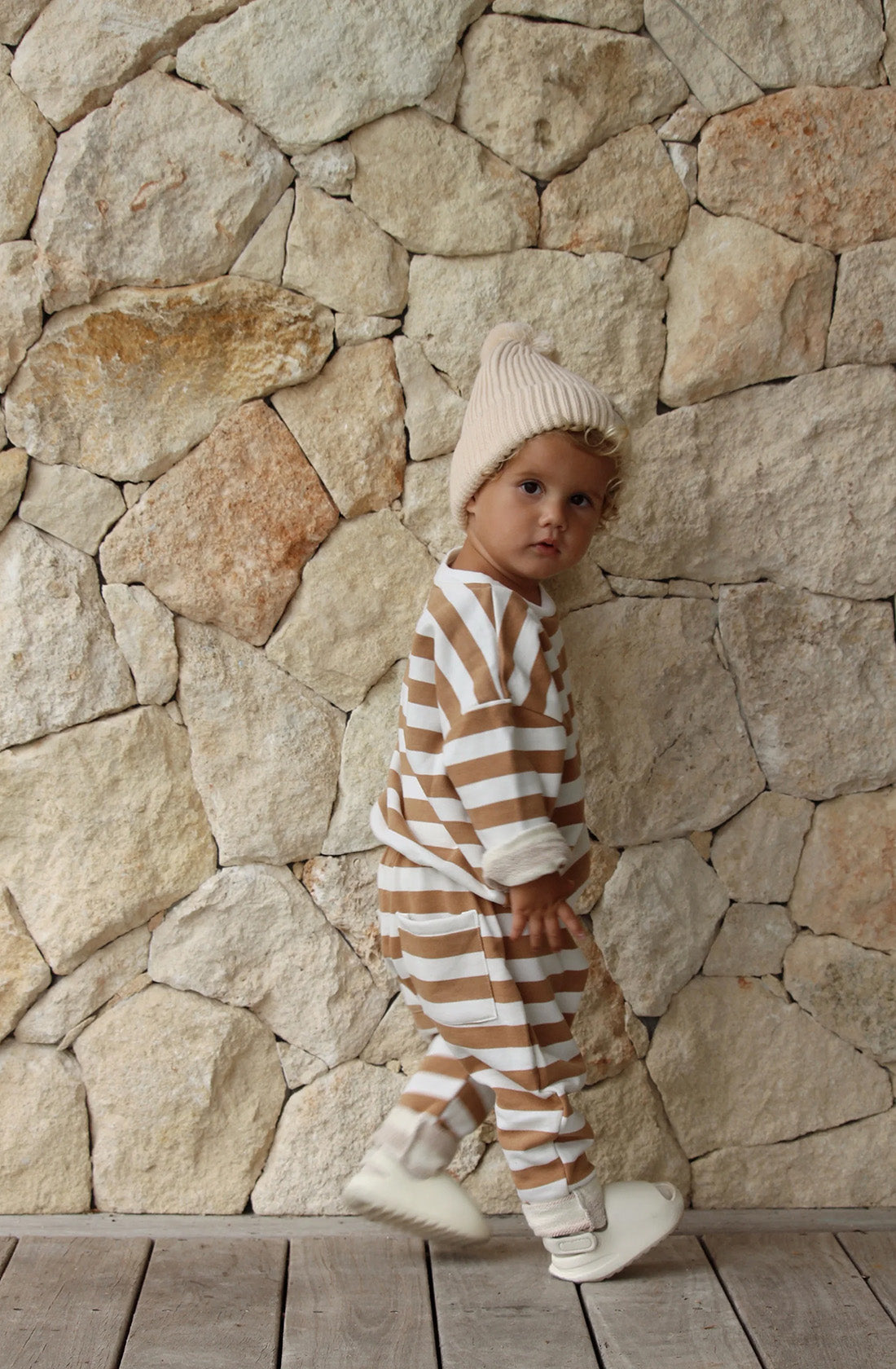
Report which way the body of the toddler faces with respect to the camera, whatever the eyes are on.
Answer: to the viewer's right
